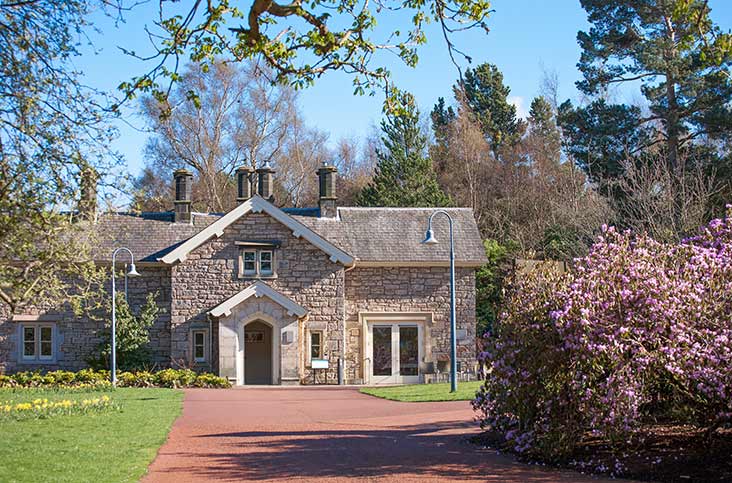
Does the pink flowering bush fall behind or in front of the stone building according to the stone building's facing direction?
in front

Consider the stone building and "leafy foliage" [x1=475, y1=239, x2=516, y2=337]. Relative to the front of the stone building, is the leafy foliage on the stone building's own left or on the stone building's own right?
on the stone building's own left

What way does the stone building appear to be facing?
toward the camera

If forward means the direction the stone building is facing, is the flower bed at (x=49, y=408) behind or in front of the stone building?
in front

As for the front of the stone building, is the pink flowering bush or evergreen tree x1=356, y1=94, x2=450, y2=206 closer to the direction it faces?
the pink flowering bush

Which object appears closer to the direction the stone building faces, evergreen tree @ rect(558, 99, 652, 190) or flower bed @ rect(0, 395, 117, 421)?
the flower bed
